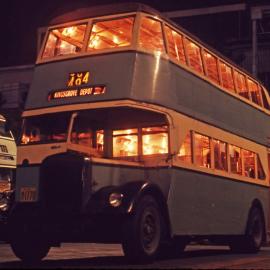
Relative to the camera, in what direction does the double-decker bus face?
facing the viewer and to the left of the viewer

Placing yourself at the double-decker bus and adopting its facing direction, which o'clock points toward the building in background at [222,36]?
The building in background is roughly at 5 o'clock from the double-decker bus.
